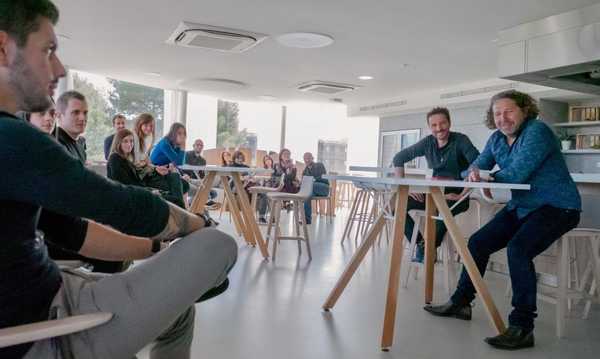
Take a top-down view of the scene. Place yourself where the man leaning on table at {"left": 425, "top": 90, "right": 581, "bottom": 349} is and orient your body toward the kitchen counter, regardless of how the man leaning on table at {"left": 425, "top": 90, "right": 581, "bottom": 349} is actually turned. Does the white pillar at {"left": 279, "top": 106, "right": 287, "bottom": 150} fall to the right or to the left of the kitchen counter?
left

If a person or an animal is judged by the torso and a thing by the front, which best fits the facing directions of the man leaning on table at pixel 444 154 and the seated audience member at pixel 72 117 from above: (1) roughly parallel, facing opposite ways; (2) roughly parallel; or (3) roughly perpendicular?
roughly perpendicular

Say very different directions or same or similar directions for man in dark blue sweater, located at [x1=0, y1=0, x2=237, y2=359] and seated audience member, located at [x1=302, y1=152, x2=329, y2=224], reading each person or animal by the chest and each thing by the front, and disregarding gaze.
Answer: very different directions

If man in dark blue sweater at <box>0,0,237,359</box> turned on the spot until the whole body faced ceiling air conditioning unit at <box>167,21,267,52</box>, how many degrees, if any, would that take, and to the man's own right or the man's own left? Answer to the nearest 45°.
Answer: approximately 90° to the man's own left

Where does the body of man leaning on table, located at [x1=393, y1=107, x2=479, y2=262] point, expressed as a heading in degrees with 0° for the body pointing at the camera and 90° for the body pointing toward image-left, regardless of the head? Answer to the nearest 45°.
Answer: approximately 0°

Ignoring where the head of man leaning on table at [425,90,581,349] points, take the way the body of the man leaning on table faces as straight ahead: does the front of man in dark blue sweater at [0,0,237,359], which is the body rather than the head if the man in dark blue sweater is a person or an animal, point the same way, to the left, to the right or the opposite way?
the opposite way

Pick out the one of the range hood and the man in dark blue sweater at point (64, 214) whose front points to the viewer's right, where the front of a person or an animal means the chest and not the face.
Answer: the man in dark blue sweater
